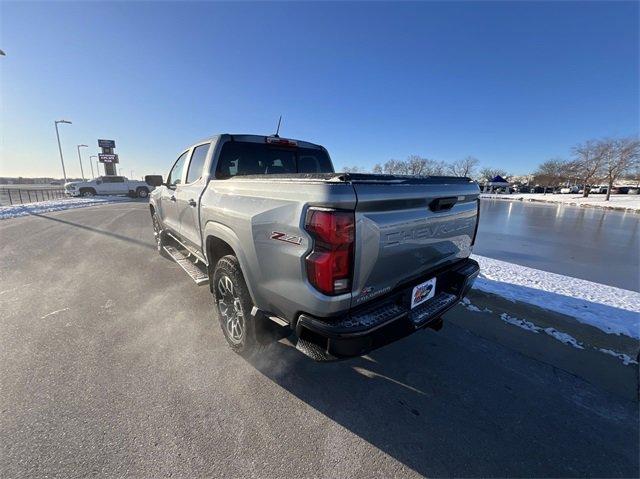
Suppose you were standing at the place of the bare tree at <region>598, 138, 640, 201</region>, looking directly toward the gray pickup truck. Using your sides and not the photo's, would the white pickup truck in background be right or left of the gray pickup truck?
right

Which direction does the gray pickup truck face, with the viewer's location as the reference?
facing away from the viewer and to the left of the viewer

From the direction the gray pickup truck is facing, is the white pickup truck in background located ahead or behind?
ahead

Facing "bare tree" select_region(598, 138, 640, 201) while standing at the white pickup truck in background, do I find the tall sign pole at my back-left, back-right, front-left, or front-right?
back-left

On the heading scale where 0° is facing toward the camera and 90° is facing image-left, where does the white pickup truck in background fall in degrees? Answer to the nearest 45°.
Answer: approximately 45°

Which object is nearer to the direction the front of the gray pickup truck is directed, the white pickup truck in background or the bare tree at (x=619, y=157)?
the white pickup truck in background

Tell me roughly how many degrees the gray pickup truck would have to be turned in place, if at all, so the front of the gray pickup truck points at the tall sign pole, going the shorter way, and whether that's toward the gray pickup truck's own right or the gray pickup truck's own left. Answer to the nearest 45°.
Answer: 0° — it already faces it

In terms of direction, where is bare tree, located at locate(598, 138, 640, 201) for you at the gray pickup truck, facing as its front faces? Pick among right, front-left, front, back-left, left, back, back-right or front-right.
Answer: right
